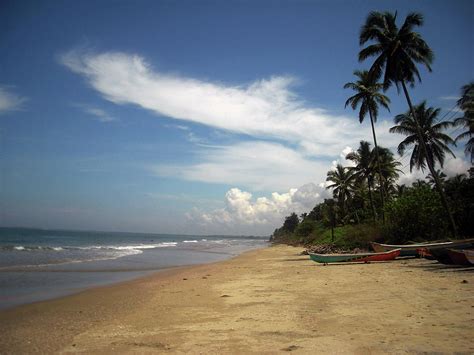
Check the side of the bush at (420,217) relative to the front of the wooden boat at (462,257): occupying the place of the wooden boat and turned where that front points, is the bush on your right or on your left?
on your right

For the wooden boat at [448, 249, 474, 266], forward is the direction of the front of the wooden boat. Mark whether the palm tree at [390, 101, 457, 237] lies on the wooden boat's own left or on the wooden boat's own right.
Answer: on the wooden boat's own right

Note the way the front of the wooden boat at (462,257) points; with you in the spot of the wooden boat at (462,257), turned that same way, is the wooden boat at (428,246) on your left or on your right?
on your right

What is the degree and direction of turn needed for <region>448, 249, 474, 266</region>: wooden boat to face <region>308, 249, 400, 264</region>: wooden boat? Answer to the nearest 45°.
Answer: approximately 45° to its right

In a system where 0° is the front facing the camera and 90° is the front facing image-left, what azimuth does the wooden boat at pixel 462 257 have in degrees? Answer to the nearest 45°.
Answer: approximately 90°
